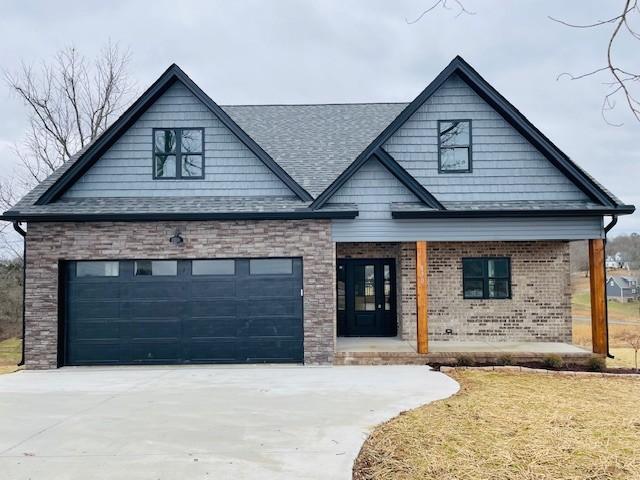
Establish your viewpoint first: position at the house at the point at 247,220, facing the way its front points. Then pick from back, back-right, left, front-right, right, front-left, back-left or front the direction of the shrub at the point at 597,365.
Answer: left

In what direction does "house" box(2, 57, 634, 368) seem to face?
toward the camera

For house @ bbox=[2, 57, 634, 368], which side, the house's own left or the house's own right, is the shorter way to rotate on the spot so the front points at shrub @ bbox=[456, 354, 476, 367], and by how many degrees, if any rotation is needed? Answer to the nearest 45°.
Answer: approximately 90° to the house's own left
